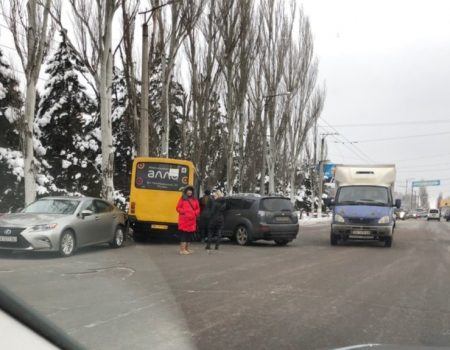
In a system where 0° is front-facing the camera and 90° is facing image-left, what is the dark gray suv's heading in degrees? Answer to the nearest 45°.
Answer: approximately 135°

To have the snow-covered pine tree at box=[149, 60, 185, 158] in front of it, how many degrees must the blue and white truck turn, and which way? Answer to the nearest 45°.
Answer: approximately 135° to its right

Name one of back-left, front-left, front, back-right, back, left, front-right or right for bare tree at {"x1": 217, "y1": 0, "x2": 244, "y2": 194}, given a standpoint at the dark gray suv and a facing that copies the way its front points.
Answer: front-right

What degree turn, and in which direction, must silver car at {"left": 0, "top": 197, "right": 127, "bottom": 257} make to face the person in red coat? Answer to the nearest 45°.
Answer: approximately 135° to its left

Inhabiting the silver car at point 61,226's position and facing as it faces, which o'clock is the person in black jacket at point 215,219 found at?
The person in black jacket is roughly at 7 o'clock from the silver car.

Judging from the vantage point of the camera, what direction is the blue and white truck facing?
facing the viewer

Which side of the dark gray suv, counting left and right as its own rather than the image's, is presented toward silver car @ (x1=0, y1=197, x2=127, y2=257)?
left

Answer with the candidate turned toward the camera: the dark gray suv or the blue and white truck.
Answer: the blue and white truck

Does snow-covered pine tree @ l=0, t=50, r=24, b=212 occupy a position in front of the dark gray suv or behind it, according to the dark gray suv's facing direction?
in front

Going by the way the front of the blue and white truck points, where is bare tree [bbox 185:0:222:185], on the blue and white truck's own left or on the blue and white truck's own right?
on the blue and white truck's own right

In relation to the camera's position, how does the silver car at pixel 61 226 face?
facing the viewer and to the left of the viewer

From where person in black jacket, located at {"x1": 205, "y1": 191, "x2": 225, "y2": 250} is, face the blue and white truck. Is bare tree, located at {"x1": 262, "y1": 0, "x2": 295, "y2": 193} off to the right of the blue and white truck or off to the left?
left

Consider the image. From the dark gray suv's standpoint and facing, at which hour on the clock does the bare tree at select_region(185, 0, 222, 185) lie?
The bare tree is roughly at 1 o'clock from the dark gray suv.

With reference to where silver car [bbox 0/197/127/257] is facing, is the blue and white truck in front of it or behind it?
behind

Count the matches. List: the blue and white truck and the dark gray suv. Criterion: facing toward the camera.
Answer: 1

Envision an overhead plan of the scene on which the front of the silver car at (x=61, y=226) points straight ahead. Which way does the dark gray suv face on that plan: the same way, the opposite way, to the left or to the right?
to the right
